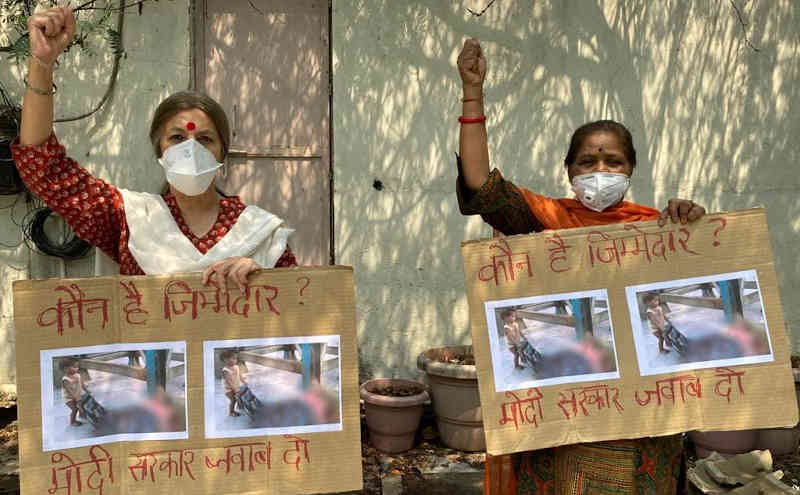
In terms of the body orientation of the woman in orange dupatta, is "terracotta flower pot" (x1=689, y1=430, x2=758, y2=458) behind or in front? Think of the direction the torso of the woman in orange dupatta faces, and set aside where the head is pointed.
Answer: behind

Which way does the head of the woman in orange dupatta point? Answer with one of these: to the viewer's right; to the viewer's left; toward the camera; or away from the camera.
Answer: toward the camera

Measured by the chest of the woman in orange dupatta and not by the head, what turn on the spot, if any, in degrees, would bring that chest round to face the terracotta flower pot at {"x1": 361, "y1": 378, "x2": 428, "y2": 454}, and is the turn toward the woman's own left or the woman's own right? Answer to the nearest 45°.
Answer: approximately 135° to the woman's own right

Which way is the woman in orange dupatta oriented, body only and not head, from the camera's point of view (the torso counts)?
toward the camera

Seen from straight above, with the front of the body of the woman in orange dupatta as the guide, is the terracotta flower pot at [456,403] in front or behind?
behind

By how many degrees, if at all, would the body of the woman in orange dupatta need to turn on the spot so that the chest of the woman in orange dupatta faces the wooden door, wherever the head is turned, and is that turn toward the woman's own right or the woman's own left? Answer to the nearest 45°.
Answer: approximately 135° to the woman's own right
